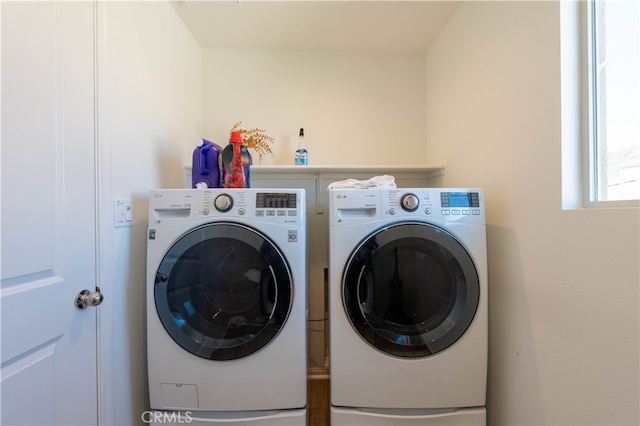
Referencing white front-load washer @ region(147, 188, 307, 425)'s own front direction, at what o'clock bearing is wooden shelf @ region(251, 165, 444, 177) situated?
The wooden shelf is roughly at 8 o'clock from the white front-load washer.

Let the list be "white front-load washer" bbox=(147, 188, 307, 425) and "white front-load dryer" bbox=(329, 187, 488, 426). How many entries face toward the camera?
2

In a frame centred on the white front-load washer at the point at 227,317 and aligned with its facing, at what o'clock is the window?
The window is roughly at 10 o'clock from the white front-load washer.

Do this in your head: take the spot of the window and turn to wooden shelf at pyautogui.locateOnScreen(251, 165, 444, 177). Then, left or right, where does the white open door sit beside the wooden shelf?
left

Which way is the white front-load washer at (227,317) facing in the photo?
toward the camera

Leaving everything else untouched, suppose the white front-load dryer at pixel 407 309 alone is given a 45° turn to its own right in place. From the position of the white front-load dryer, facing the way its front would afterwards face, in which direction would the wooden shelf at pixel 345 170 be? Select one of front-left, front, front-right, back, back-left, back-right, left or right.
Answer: right

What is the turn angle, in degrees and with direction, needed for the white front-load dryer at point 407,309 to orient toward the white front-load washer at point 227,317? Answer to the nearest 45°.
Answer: approximately 90° to its right

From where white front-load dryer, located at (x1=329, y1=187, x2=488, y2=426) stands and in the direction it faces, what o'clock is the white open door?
The white open door is roughly at 2 o'clock from the white front-load dryer.

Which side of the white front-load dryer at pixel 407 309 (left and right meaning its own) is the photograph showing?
front

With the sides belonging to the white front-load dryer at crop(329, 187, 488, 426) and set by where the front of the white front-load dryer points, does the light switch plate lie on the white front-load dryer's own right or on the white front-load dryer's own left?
on the white front-load dryer's own right

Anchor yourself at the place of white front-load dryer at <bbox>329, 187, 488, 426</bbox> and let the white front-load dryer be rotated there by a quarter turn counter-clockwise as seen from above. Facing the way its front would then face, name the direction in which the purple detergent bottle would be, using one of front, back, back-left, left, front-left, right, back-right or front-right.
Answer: back
